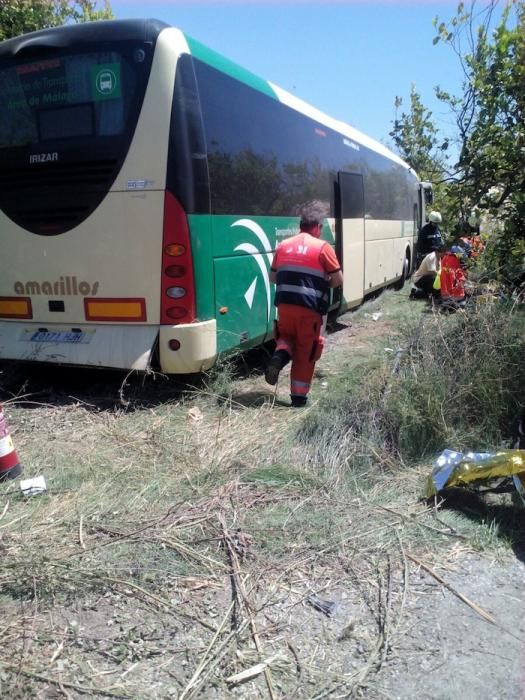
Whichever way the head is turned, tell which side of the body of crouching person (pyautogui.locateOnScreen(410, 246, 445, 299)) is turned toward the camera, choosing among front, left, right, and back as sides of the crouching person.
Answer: right

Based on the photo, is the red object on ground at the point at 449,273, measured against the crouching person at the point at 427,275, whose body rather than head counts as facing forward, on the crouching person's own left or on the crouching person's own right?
on the crouching person's own right

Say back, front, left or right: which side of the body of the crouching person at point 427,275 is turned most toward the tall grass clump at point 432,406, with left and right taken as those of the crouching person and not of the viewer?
right

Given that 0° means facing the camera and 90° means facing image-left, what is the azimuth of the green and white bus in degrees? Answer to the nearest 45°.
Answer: approximately 225°

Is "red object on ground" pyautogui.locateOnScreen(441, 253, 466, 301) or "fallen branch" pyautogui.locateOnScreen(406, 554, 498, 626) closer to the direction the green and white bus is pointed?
the red object on ground

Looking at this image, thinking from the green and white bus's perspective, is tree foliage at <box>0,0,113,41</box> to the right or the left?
on its left

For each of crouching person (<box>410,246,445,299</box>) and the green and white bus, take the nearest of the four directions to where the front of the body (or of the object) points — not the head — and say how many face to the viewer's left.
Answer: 0

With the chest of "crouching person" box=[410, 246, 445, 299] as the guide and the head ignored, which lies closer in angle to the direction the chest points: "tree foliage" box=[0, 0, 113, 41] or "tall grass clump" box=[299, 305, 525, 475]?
the tall grass clump

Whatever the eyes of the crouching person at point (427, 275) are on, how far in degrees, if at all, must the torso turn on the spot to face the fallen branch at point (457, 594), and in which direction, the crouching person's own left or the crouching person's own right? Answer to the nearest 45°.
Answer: approximately 90° to the crouching person's own right

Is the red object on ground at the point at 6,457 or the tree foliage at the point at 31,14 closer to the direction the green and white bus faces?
the tree foliage

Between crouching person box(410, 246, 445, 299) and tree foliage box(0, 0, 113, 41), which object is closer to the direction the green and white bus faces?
the crouching person

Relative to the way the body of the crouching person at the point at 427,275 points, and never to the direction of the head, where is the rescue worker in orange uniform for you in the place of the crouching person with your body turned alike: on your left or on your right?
on your right
